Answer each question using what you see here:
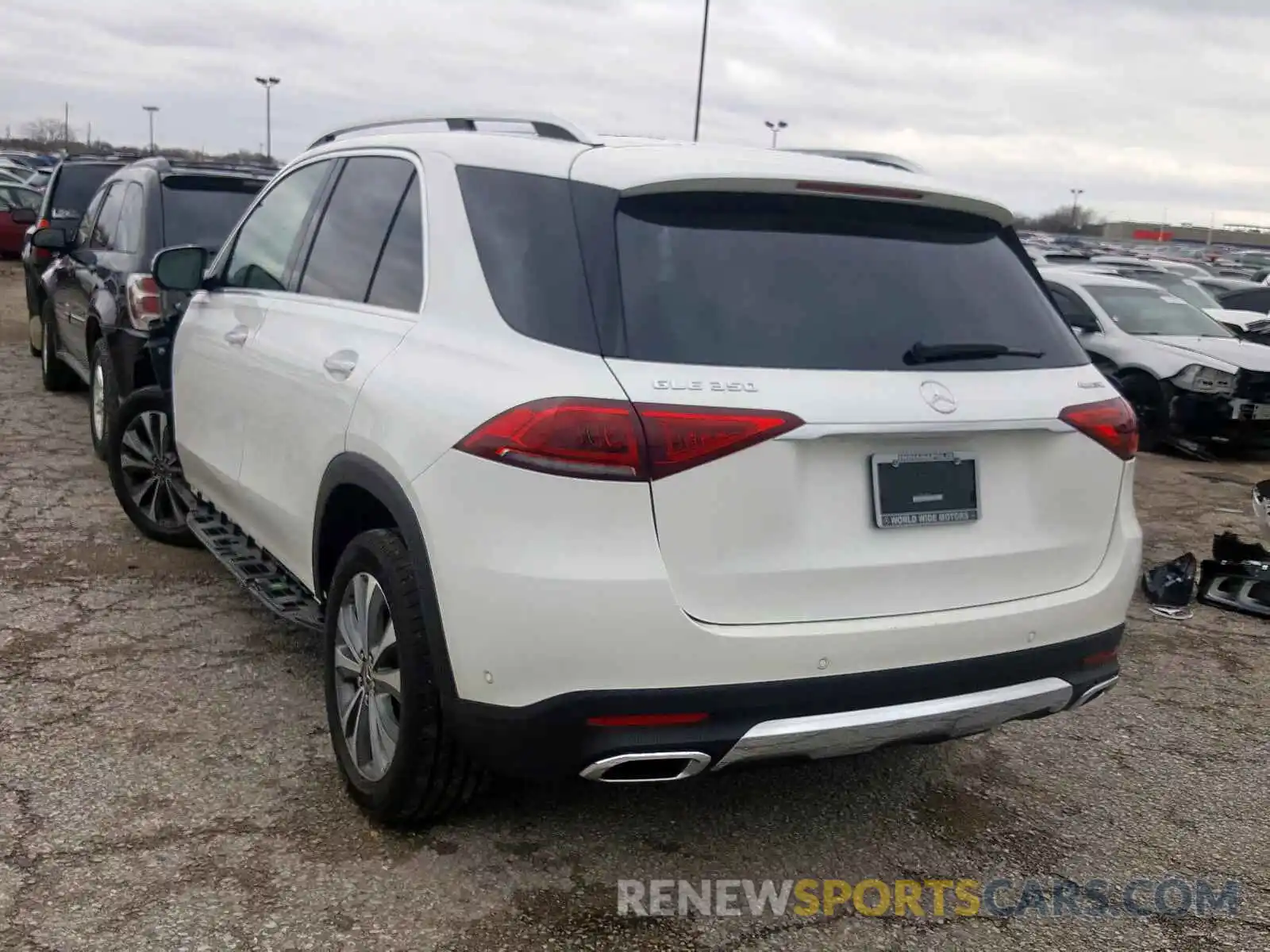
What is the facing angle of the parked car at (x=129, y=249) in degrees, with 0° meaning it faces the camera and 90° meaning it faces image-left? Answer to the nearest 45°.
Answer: approximately 135°

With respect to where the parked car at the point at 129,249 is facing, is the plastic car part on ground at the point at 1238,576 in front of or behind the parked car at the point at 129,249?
behind

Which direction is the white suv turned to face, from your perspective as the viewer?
facing away from the viewer and to the left of the viewer

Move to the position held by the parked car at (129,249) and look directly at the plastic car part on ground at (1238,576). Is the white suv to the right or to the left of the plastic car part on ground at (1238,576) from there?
right

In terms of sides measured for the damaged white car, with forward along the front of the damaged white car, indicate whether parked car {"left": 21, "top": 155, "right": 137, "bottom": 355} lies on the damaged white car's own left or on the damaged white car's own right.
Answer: on the damaged white car's own right

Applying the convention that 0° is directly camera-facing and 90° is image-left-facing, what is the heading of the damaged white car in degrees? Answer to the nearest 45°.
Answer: approximately 315°

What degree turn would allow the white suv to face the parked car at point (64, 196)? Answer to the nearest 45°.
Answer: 0° — it already faces it

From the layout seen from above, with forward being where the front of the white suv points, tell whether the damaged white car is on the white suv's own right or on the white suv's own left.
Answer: on the white suv's own right

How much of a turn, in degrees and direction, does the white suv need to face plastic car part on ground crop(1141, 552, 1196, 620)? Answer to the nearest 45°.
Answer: approximately 90° to its right

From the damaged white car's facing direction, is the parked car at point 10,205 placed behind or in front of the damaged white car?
behind

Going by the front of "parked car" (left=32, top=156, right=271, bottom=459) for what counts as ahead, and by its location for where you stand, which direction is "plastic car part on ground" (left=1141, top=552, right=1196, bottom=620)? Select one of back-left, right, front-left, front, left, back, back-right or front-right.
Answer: back

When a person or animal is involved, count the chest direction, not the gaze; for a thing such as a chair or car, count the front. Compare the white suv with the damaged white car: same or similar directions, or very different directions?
very different directions
